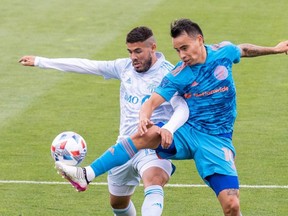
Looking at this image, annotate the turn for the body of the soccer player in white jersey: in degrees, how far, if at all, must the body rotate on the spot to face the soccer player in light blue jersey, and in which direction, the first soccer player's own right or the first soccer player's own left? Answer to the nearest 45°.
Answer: approximately 45° to the first soccer player's own left

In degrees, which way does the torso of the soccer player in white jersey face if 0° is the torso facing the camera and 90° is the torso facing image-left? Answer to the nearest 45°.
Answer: approximately 0°
